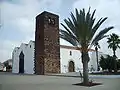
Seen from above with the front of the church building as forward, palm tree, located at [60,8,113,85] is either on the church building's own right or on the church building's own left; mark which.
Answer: on the church building's own left

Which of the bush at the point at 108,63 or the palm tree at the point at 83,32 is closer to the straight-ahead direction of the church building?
the palm tree

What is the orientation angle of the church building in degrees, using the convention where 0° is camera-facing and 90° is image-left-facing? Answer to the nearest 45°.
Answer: approximately 45°
